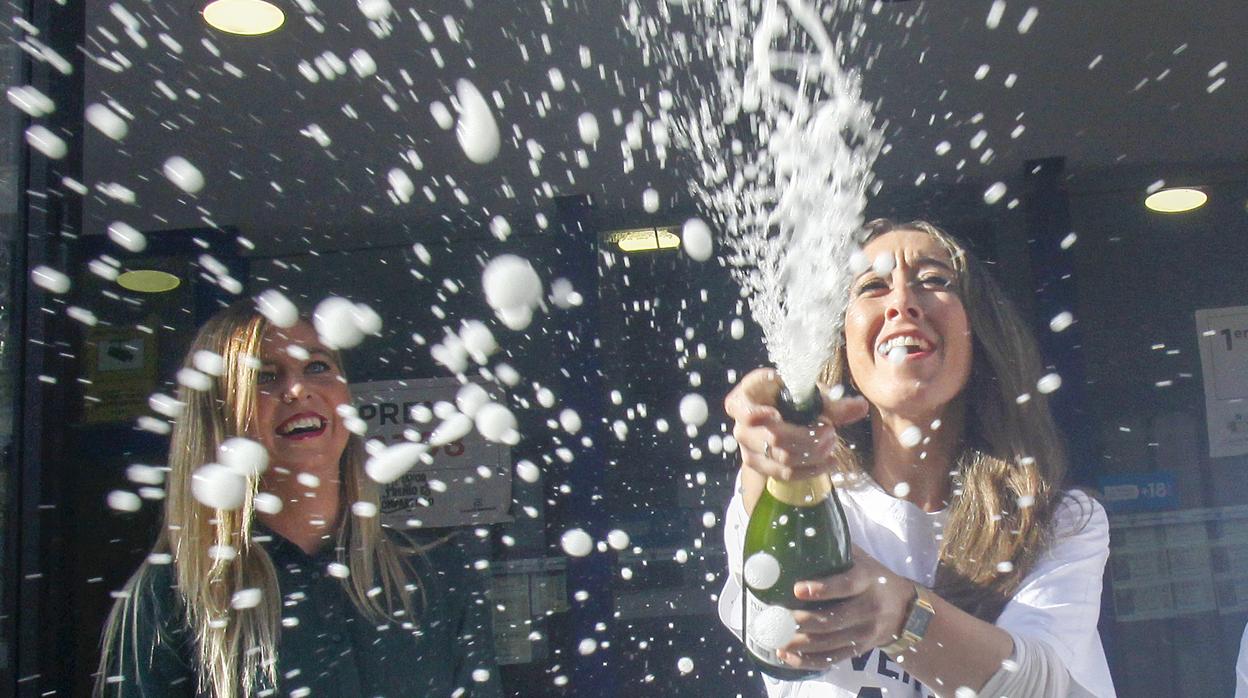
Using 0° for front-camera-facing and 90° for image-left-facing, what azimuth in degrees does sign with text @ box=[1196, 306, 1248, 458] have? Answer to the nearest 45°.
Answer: approximately 0°

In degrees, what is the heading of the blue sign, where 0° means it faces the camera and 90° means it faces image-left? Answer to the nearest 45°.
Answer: approximately 0°

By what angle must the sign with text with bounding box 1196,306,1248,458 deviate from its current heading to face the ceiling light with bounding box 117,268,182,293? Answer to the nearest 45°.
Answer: approximately 45° to its right

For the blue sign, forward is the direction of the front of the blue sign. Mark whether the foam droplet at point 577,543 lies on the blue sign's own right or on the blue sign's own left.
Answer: on the blue sign's own right

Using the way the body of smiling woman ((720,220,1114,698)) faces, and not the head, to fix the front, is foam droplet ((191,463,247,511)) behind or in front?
in front

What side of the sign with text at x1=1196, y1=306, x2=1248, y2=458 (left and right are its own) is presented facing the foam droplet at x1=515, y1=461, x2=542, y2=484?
front

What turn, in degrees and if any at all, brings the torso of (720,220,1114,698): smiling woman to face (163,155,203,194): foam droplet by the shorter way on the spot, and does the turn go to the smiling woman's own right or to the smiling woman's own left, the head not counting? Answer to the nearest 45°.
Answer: approximately 45° to the smiling woman's own right
